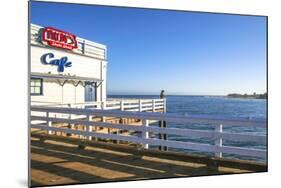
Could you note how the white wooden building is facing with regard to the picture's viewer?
facing the viewer and to the right of the viewer
